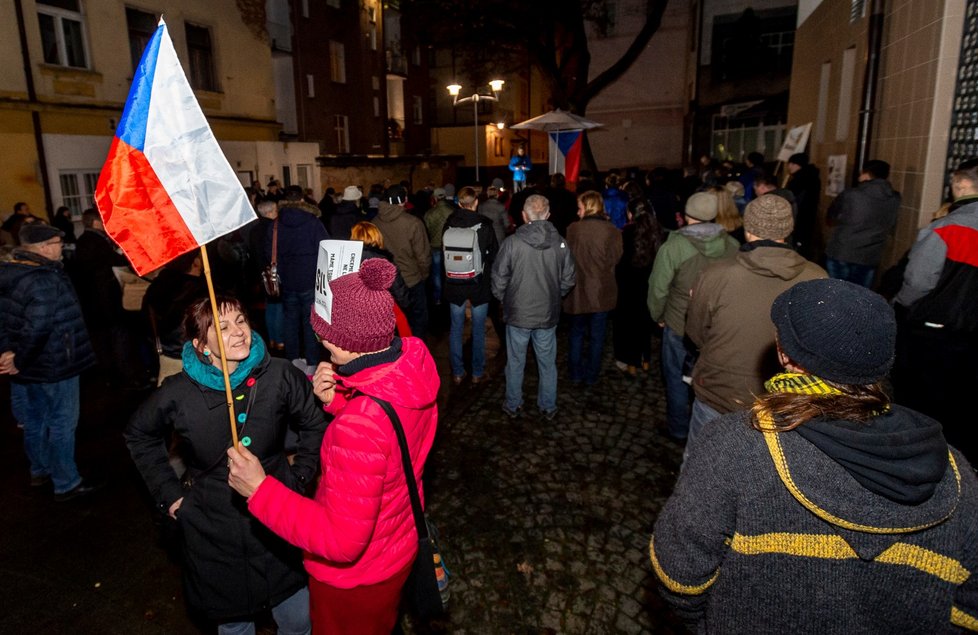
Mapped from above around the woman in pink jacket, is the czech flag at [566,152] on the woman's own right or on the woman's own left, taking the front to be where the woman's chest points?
on the woman's own right

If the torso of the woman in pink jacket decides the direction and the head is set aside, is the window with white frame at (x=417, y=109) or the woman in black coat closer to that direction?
the woman in black coat

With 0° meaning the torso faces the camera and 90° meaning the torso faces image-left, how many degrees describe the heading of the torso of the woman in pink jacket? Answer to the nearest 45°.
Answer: approximately 90°

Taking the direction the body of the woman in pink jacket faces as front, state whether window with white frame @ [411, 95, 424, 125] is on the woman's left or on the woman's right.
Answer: on the woman's right
